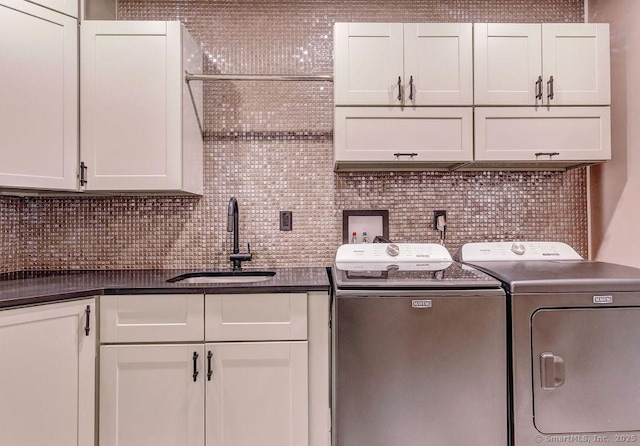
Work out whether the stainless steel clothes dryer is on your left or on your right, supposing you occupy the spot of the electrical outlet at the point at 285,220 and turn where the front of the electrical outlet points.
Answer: on your left

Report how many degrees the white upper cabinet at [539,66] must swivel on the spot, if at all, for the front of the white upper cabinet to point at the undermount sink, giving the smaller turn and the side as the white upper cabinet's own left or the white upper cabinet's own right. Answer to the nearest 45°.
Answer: approximately 90° to the white upper cabinet's own right

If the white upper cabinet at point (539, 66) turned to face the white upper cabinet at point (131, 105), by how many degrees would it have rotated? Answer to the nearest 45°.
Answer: approximately 45° to its right

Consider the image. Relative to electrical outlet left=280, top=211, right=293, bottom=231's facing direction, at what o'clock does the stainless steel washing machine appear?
The stainless steel washing machine is roughly at 11 o'clock from the electrical outlet.

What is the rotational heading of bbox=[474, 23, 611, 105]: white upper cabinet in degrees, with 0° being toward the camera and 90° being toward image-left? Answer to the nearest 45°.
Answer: approximately 0°
